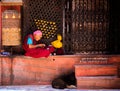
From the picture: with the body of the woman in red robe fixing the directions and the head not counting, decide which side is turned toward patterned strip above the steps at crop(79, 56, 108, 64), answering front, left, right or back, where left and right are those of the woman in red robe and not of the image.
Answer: front

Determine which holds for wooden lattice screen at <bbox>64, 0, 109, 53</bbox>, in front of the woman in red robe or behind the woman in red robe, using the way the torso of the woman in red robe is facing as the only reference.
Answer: in front

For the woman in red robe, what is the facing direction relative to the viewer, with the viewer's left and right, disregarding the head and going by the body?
facing to the right of the viewer

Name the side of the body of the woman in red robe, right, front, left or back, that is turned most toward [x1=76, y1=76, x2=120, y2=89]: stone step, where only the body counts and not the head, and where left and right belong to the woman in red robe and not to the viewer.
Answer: front

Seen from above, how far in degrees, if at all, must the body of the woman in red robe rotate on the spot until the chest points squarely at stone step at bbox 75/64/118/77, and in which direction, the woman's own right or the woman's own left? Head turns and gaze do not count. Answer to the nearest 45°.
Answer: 0° — they already face it
